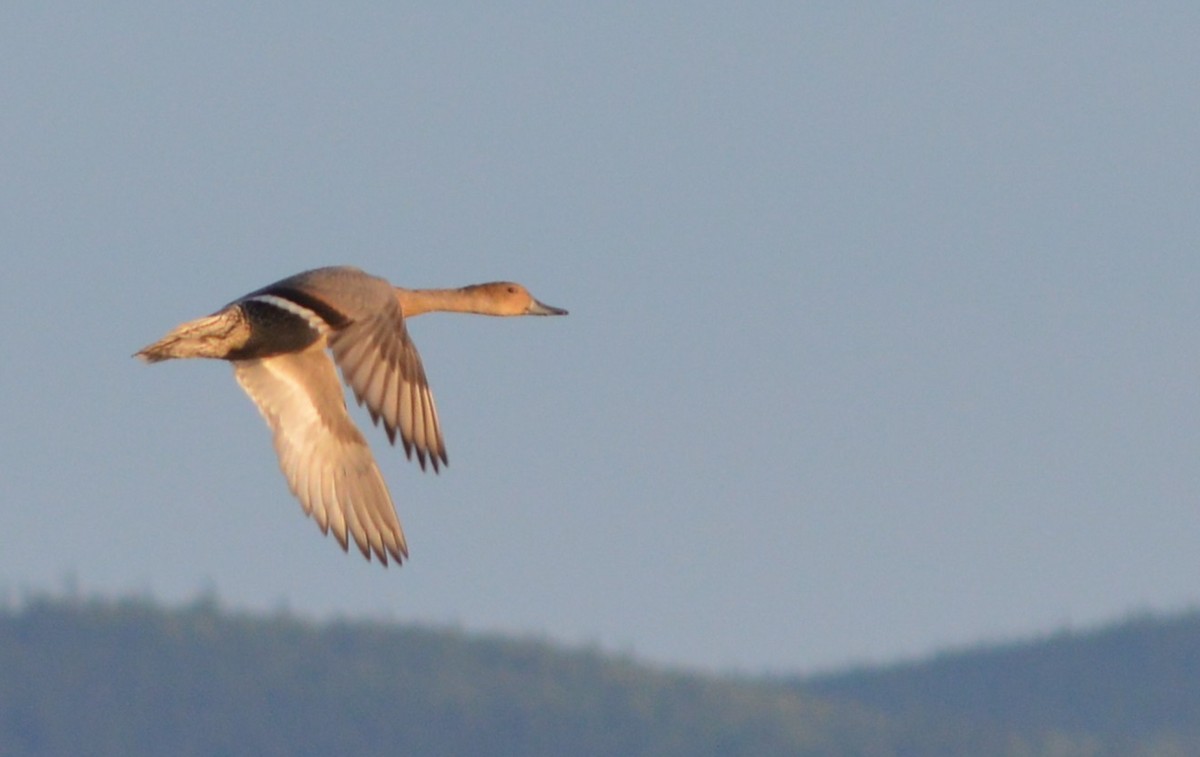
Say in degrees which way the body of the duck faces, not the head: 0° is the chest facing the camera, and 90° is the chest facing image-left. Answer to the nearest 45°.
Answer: approximately 270°
